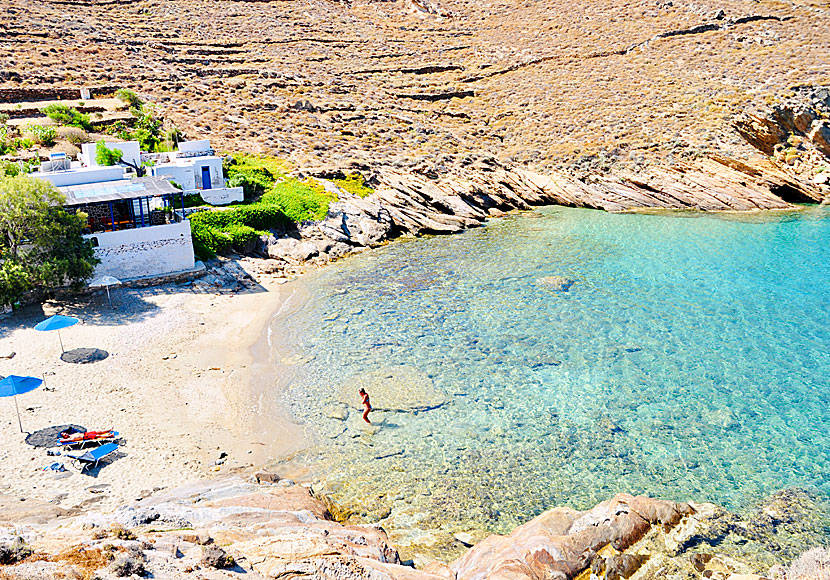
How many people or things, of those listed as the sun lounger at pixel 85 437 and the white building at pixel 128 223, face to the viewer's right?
1

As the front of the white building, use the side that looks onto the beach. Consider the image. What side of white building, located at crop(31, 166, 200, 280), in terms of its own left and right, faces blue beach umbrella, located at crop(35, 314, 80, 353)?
front

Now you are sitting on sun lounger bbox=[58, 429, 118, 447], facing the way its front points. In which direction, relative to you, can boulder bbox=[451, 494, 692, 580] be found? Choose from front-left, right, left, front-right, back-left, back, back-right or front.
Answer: front-right

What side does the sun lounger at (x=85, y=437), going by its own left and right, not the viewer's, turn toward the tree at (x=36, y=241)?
left

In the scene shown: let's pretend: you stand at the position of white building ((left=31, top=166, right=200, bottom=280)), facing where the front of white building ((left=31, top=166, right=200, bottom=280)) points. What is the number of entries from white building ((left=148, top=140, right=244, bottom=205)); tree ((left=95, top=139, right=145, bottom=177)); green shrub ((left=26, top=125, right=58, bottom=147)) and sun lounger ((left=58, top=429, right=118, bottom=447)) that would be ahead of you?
1

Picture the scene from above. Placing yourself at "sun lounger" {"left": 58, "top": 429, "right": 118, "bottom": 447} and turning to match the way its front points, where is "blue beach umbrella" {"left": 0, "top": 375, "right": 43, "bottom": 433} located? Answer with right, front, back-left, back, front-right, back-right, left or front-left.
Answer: back-left

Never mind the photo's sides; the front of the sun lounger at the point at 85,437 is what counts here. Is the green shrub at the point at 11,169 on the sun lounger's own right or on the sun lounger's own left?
on the sun lounger's own left

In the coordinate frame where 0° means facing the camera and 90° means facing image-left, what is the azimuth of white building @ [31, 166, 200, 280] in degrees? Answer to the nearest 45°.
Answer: approximately 0°

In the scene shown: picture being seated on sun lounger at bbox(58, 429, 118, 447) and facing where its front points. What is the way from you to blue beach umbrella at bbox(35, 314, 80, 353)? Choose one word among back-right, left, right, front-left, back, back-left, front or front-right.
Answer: left

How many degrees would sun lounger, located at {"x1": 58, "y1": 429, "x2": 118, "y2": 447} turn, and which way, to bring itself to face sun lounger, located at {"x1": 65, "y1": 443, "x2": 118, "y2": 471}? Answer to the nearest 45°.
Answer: approximately 90° to its right

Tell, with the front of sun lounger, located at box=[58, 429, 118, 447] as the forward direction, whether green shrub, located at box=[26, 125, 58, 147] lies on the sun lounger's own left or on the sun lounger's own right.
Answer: on the sun lounger's own left

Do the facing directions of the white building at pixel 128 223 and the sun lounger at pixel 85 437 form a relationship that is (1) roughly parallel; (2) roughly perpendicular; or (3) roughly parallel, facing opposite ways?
roughly perpendicular

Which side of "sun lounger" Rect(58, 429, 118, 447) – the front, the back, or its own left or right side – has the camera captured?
right
